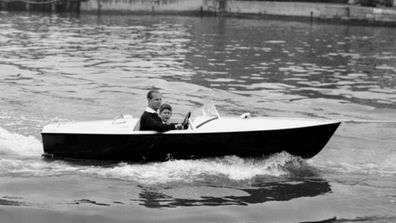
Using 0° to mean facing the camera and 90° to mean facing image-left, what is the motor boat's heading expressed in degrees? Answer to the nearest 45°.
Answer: approximately 270°

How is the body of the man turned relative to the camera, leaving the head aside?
to the viewer's right
